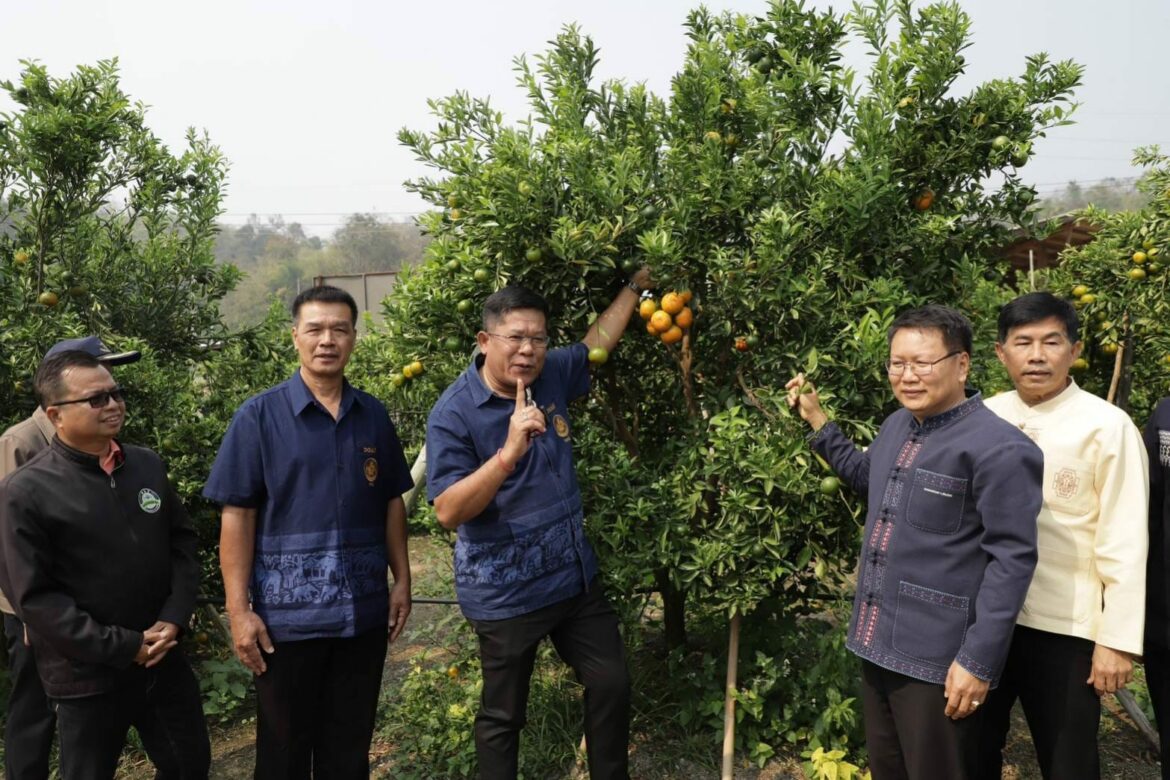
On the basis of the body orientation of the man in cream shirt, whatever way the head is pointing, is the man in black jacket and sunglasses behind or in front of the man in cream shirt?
in front

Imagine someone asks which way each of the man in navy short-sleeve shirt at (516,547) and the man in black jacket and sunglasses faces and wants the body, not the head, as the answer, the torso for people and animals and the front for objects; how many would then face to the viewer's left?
0

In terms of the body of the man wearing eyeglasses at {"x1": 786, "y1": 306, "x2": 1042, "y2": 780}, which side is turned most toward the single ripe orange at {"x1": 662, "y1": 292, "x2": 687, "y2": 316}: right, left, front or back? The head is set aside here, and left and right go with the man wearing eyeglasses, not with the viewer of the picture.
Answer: right

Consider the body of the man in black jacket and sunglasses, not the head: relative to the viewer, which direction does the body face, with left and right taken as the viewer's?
facing the viewer and to the right of the viewer

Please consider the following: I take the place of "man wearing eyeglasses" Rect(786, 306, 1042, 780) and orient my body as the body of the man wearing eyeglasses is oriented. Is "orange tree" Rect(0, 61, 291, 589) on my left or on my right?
on my right

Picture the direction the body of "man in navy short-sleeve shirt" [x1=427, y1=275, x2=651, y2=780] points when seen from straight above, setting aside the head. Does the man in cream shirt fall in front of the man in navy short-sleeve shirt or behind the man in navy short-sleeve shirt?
in front

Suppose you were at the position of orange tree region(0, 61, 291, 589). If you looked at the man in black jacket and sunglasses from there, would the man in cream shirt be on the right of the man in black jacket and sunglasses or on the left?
left

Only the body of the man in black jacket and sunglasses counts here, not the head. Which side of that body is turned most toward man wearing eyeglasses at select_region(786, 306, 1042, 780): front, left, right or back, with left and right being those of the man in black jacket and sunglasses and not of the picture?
front

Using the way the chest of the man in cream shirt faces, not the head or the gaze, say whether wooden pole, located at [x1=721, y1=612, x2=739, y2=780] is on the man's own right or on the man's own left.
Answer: on the man's own right

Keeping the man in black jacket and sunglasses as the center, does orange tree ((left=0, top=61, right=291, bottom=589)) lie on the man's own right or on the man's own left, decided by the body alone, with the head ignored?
on the man's own left

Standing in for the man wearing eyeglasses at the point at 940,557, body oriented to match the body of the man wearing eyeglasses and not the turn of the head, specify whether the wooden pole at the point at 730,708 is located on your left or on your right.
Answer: on your right
